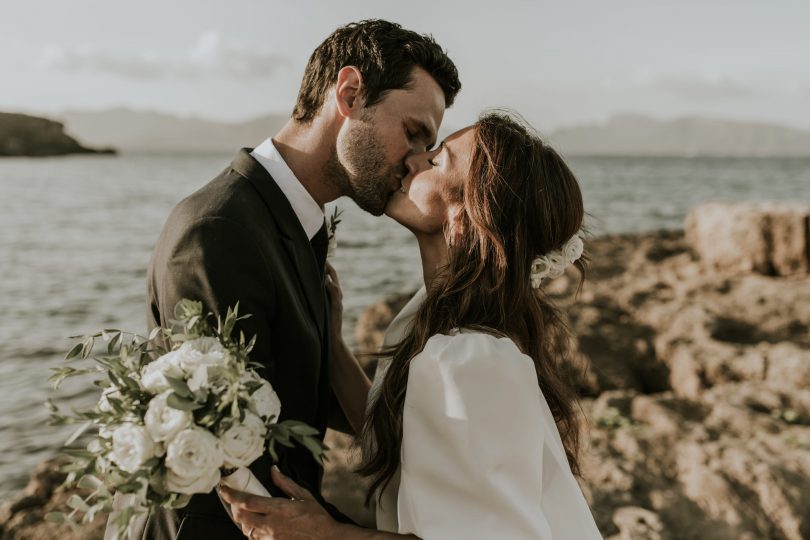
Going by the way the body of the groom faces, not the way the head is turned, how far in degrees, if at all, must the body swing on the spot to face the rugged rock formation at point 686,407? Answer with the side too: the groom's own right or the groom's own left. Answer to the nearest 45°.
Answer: approximately 45° to the groom's own left

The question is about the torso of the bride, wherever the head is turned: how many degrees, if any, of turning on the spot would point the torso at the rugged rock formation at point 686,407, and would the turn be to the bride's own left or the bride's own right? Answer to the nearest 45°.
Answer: approximately 135° to the bride's own right

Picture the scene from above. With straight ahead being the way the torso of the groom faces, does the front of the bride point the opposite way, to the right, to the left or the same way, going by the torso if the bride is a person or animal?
the opposite way

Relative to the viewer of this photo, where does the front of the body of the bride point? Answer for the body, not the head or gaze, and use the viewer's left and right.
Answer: facing to the left of the viewer

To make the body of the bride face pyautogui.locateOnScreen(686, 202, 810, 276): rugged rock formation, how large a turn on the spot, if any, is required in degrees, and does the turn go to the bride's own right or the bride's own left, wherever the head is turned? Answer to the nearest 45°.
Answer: approximately 135° to the bride's own right

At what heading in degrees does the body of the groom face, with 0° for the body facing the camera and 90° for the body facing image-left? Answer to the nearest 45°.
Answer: approximately 270°

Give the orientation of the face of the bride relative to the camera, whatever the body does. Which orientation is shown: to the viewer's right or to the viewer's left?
to the viewer's left
